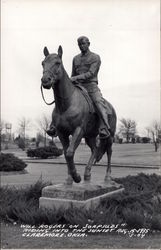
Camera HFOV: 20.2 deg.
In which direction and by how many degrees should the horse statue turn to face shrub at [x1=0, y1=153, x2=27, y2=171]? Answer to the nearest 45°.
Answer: approximately 135° to its right

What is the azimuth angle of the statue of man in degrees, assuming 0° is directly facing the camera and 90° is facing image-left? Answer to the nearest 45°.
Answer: approximately 45°

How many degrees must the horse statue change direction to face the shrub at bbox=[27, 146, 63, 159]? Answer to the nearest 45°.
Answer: approximately 135° to its right

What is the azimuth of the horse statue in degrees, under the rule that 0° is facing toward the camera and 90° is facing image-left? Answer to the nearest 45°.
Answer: approximately 45°

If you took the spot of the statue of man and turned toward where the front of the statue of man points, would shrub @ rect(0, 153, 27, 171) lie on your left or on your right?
on your right
